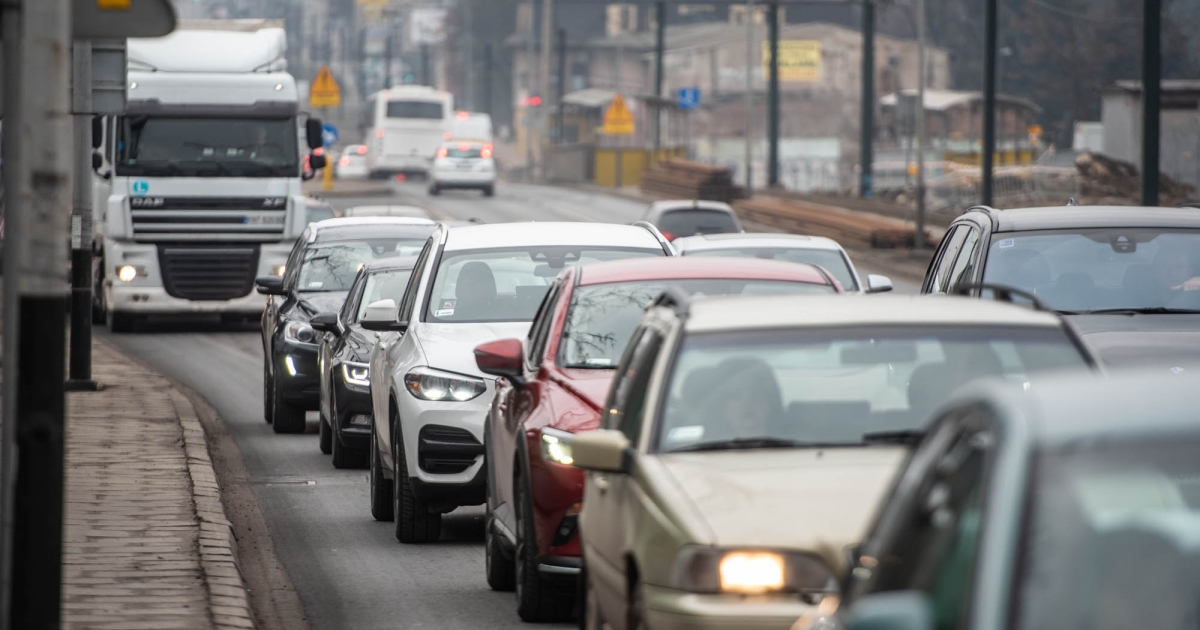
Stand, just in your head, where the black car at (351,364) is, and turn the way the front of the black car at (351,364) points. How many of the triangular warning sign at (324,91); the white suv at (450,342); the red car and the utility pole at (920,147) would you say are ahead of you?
2

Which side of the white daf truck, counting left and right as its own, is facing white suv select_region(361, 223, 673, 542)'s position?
front

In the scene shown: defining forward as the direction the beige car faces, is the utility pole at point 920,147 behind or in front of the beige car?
behind

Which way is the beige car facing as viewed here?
toward the camera

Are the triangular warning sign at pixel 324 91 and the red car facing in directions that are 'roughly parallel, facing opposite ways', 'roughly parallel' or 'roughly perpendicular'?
roughly parallel

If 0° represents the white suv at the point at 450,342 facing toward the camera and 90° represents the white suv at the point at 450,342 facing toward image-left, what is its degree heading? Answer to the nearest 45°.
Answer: approximately 0°

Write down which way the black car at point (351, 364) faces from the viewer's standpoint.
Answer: facing the viewer

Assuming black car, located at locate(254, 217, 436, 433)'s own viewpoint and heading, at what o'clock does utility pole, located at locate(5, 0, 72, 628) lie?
The utility pole is roughly at 12 o'clock from the black car.

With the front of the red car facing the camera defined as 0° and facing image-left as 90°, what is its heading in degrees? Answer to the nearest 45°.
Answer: approximately 0°

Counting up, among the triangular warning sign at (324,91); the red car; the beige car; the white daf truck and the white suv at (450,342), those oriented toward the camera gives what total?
5

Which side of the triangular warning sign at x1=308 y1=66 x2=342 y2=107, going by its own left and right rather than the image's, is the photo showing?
front

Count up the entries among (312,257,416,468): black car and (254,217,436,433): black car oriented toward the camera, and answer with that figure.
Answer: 2

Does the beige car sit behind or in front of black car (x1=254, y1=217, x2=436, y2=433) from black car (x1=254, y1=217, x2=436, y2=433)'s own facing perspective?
in front

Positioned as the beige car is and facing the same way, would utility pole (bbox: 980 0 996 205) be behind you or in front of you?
behind

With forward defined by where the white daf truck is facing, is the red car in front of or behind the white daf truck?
in front

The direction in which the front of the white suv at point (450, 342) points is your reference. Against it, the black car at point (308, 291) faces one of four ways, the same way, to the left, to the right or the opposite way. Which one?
the same way

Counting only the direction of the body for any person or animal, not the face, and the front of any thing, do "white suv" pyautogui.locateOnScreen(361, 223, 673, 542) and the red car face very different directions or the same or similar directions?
same or similar directions

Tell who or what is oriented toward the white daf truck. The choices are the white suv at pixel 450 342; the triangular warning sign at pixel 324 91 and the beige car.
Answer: the triangular warning sign
